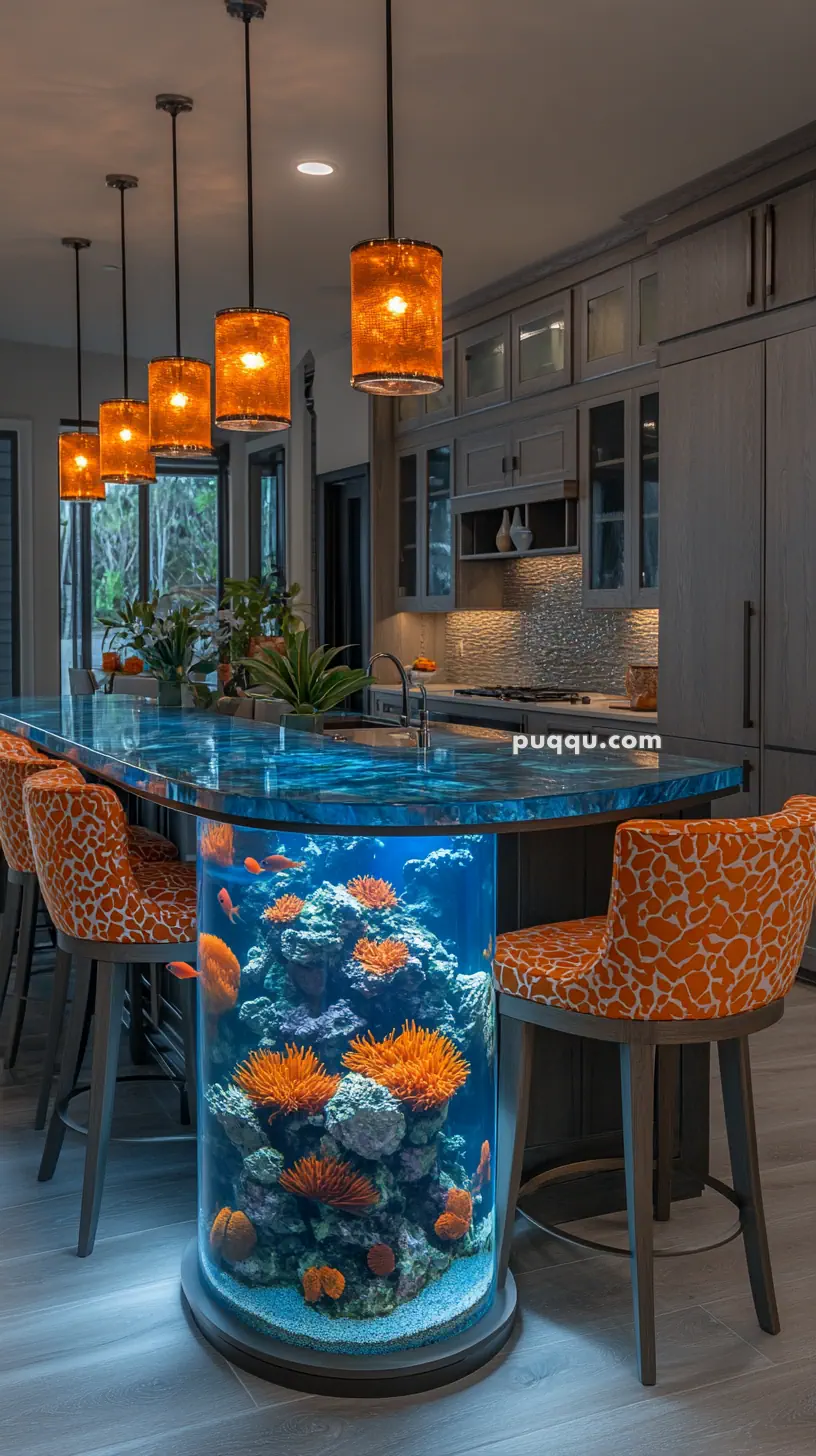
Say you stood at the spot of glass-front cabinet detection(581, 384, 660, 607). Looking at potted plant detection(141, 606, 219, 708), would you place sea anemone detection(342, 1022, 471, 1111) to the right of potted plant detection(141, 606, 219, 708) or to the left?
left

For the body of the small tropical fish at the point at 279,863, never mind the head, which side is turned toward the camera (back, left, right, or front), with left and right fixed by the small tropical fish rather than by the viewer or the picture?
left

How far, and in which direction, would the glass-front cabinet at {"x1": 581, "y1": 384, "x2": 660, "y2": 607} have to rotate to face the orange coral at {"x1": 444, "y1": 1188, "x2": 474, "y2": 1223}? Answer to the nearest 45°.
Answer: approximately 45° to its left

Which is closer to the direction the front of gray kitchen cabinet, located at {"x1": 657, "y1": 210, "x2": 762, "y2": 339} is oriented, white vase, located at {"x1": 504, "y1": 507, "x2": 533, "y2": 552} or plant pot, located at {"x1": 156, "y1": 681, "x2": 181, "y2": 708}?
the plant pot

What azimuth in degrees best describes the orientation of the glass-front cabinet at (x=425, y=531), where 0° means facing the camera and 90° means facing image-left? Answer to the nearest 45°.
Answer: approximately 45°

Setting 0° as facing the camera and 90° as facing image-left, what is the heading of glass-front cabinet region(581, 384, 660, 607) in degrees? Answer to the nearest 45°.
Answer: approximately 45°
